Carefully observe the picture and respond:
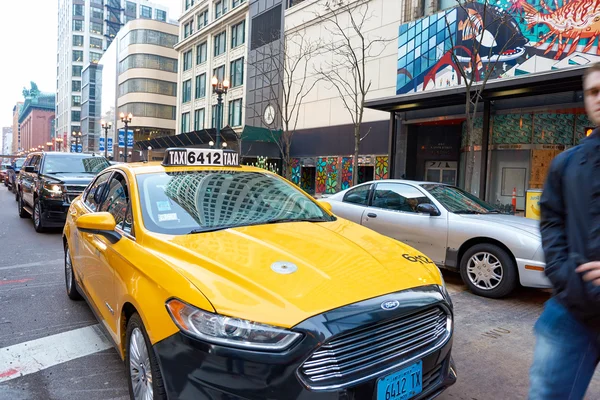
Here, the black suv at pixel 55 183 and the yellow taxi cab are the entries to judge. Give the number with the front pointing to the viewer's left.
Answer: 0

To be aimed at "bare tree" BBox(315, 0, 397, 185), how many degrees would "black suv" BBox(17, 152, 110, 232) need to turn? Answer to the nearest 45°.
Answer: approximately 90° to its left

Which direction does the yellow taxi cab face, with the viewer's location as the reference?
facing the viewer and to the right of the viewer

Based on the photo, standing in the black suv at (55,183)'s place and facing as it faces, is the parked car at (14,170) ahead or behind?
behind

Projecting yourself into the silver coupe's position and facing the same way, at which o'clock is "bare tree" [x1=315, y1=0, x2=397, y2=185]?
The bare tree is roughly at 7 o'clock from the silver coupe.

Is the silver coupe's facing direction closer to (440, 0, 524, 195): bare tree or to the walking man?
the walking man

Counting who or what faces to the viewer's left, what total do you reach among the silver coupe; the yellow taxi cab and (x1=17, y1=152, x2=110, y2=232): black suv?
0

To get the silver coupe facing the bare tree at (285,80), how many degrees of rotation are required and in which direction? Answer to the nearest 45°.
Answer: approximately 180°

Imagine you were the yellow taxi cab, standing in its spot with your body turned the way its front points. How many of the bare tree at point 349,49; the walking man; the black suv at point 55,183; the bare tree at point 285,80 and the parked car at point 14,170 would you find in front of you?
1

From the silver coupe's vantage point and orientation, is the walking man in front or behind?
in front

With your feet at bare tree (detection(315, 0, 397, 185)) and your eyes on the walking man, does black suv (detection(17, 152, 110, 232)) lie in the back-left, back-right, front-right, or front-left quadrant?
front-right

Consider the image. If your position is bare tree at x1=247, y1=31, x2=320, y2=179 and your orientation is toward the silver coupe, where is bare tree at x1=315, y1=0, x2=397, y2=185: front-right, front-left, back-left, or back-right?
front-left

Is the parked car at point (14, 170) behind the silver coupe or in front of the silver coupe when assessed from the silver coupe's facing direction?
behind

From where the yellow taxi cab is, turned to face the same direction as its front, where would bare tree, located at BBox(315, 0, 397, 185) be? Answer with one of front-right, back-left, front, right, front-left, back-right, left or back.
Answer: back-left

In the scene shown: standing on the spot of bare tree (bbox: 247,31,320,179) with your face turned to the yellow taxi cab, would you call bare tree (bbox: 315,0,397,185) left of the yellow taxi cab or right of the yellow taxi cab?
left
